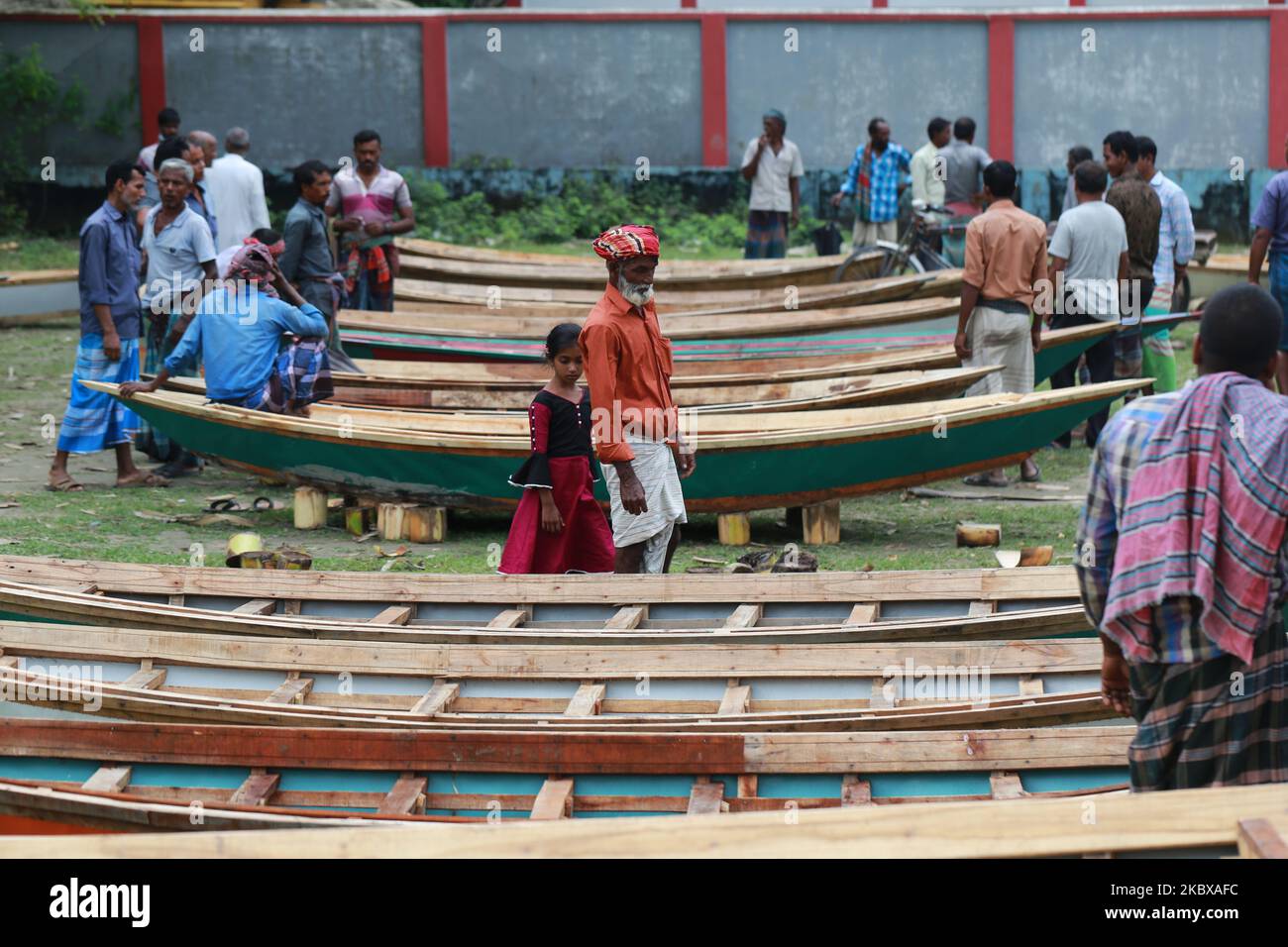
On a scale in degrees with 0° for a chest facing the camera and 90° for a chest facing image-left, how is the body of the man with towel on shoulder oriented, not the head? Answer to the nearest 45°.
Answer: approximately 180°

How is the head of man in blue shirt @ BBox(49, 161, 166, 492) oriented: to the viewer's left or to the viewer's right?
to the viewer's right

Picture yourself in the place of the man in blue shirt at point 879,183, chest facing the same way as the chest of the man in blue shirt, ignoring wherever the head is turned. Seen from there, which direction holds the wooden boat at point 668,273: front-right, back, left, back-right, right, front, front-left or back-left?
front-right

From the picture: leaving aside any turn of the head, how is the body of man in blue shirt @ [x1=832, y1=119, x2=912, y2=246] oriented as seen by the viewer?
toward the camera

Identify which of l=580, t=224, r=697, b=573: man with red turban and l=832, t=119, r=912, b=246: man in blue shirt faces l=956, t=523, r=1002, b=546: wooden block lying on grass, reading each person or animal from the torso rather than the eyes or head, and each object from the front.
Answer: the man in blue shirt

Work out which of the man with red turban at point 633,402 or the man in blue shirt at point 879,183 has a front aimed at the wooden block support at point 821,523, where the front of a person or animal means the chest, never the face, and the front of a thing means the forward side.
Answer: the man in blue shirt

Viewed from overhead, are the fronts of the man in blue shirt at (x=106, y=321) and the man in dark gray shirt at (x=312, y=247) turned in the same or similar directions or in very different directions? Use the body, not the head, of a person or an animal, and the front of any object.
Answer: same or similar directions

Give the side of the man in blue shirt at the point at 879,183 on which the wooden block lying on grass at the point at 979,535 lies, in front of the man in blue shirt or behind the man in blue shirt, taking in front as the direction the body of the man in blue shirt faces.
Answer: in front

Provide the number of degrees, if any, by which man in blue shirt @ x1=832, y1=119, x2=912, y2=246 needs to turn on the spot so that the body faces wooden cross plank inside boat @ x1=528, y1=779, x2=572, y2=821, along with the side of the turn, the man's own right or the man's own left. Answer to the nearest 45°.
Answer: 0° — they already face it
